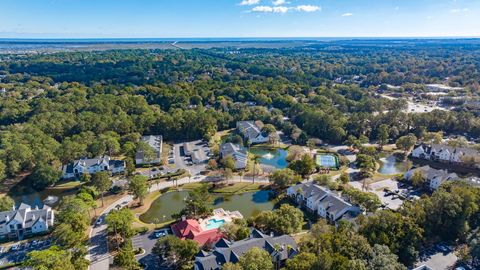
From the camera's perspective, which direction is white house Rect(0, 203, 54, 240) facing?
toward the camera

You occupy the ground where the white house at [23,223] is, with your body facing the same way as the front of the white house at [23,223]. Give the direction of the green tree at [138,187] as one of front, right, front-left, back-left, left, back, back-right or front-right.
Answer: left

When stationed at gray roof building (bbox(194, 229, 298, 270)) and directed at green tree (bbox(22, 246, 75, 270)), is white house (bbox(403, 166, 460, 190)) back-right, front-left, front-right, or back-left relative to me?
back-right

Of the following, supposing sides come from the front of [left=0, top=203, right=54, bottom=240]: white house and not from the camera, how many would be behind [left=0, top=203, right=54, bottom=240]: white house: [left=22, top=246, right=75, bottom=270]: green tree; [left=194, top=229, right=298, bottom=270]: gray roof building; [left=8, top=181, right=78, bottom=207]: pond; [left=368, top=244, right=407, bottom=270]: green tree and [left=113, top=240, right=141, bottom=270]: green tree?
1

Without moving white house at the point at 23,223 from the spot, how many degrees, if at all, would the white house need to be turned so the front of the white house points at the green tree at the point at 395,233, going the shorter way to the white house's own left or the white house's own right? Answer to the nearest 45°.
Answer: approximately 45° to the white house's own left

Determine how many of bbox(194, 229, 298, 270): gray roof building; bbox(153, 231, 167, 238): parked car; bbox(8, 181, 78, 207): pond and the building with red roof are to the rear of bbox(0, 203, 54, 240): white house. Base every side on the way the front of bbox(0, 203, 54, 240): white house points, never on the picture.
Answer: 1

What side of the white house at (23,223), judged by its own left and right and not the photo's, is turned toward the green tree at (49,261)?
front

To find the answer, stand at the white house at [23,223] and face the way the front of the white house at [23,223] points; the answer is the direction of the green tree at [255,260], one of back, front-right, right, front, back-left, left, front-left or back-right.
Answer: front-left

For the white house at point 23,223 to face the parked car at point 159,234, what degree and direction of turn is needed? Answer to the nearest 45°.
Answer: approximately 45° to its left

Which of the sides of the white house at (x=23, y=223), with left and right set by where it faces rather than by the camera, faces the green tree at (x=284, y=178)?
left

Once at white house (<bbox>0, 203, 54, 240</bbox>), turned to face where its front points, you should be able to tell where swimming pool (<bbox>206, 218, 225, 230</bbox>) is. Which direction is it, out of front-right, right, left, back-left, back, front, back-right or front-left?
front-left

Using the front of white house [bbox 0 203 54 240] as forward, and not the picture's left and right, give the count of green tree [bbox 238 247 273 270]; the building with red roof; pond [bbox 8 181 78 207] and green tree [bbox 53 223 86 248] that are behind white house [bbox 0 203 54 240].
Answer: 1

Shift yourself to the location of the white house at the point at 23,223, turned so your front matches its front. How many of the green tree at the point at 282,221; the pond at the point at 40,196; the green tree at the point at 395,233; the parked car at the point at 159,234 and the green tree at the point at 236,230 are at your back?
1

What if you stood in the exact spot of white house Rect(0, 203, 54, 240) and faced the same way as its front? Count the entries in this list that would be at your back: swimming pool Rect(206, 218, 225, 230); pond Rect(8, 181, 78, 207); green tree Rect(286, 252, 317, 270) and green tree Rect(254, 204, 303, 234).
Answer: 1

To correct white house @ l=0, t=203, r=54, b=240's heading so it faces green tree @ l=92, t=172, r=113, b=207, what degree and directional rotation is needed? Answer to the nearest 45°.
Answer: approximately 90° to its left

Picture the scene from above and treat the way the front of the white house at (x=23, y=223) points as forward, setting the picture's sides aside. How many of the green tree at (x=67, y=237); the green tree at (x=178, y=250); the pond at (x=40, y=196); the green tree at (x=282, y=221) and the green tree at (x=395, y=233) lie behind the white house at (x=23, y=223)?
1

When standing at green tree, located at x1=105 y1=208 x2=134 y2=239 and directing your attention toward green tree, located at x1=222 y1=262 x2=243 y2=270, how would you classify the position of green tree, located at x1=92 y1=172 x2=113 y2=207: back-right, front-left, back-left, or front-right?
back-left

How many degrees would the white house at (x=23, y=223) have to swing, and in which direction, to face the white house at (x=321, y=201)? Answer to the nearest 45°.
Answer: approximately 45° to its left
